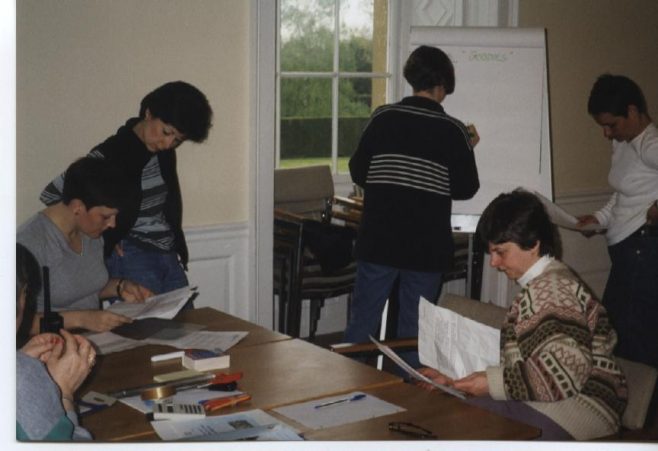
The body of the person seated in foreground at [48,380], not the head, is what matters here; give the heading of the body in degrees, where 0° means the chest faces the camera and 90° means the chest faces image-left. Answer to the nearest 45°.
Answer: approximately 270°

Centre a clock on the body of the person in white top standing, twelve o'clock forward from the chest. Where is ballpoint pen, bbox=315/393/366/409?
The ballpoint pen is roughly at 11 o'clock from the person in white top standing.

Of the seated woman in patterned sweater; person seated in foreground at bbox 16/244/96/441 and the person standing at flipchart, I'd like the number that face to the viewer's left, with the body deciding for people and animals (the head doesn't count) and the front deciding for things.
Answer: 1

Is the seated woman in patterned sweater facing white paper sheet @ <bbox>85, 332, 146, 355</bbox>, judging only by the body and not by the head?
yes

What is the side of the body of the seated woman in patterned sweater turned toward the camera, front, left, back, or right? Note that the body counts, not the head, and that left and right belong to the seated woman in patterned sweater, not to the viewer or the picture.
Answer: left

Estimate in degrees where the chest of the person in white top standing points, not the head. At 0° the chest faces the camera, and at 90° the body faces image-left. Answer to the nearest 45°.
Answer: approximately 45°

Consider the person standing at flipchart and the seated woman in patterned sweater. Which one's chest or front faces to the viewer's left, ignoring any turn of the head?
the seated woman in patterned sweater

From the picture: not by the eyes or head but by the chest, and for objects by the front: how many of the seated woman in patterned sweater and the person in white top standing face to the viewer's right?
0

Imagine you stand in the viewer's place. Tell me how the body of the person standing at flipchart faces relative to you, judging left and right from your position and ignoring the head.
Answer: facing away from the viewer and to the right of the viewer

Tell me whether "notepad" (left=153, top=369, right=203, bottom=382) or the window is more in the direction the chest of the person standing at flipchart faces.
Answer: the window

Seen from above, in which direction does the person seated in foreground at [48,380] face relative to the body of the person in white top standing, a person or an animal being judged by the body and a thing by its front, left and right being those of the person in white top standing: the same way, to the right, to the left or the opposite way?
the opposite way

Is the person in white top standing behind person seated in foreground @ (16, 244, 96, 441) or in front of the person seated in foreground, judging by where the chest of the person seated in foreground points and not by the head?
in front

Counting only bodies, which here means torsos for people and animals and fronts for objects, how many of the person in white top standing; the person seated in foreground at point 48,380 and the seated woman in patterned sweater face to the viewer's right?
1

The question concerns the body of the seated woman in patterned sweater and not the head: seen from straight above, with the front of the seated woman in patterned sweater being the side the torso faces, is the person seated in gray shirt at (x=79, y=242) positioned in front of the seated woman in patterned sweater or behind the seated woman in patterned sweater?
in front

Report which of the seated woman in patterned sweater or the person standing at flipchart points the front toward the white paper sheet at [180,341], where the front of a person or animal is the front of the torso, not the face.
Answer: the seated woman in patterned sweater
